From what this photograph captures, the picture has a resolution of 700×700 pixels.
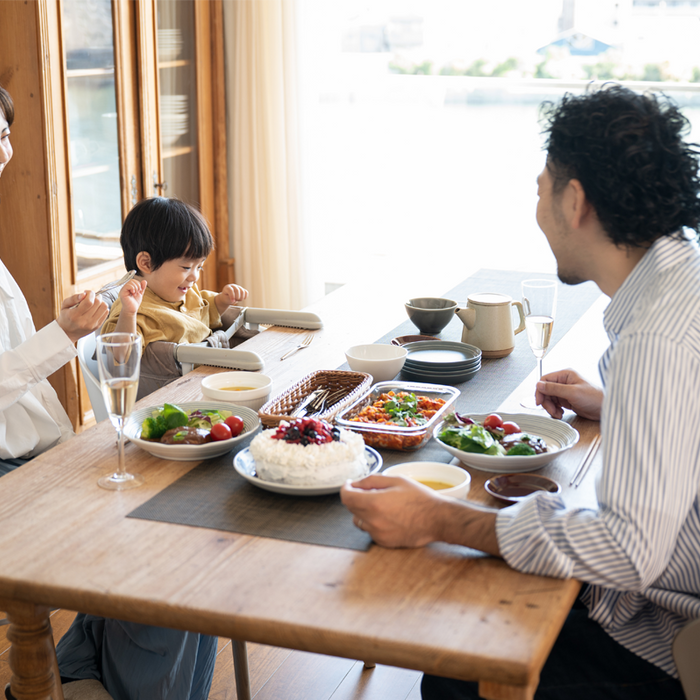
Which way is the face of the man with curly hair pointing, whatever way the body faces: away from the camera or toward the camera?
away from the camera

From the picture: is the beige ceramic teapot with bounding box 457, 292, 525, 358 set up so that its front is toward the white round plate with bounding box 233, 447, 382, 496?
no

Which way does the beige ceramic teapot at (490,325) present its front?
to the viewer's left

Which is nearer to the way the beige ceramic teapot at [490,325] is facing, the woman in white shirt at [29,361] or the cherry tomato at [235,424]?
the woman in white shirt

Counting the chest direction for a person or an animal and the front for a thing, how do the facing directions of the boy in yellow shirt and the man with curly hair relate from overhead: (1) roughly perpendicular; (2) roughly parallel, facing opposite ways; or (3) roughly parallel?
roughly parallel, facing opposite ways

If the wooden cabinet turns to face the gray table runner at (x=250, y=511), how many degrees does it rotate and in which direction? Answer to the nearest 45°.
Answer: approximately 45° to its right

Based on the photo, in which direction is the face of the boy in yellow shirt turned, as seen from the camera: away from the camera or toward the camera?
toward the camera

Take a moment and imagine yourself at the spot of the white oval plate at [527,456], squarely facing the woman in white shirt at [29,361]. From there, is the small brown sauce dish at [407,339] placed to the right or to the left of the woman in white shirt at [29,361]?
right

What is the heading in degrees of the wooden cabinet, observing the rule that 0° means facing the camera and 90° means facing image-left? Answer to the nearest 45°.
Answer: approximately 315°

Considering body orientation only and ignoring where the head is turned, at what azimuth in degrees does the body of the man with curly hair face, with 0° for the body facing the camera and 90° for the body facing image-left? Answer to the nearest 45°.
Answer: approximately 135°

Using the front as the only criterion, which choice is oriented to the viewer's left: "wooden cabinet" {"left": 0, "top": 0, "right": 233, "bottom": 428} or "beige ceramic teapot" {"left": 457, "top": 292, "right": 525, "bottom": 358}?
the beige ceramic teapot

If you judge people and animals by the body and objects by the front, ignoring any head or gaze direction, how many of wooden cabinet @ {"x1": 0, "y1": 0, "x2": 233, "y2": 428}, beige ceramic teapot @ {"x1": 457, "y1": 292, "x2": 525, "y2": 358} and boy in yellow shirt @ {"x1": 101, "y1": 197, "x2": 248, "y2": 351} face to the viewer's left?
1

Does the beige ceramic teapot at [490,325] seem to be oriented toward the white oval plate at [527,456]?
no

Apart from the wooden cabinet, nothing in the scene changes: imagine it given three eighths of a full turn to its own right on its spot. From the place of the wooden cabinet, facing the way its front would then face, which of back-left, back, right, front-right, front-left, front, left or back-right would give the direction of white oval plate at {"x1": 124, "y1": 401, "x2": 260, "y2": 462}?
left
